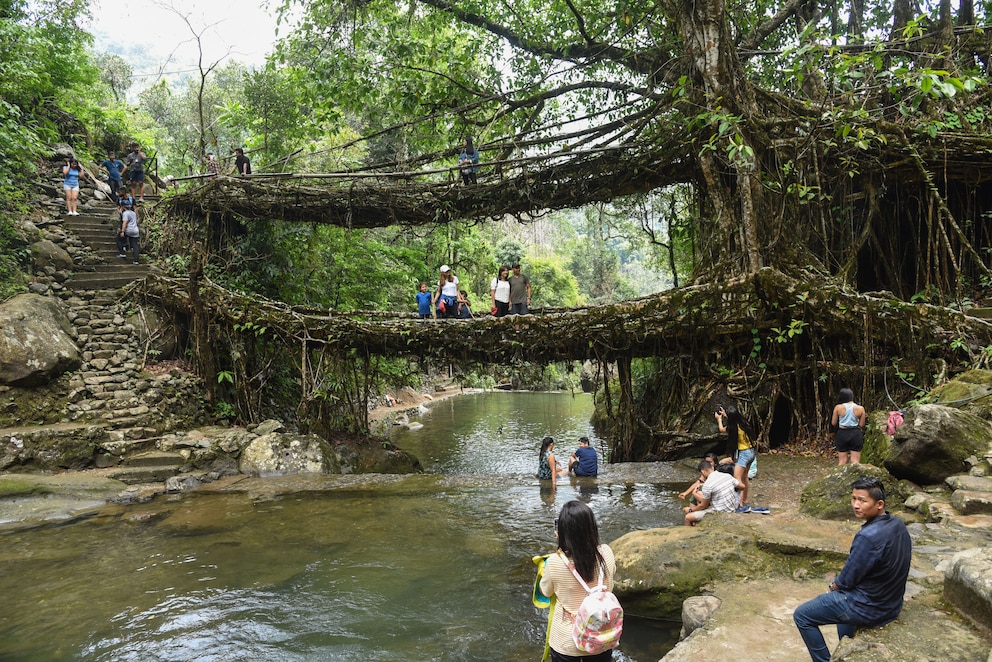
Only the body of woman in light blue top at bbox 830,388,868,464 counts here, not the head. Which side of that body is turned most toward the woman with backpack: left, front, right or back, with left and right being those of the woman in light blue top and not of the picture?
back

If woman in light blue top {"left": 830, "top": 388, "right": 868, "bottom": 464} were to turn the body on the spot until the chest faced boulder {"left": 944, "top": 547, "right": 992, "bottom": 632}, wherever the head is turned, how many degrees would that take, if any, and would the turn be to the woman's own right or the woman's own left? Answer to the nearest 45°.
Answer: approximately 180°

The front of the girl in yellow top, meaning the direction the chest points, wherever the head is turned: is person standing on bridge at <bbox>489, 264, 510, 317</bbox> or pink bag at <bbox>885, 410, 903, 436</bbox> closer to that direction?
the person standing on bridge

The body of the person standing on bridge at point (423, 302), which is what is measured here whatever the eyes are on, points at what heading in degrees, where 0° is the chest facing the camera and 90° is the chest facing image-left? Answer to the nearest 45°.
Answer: approximately 0°

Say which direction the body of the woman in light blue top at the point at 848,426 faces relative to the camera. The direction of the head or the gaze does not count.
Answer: away from the camera

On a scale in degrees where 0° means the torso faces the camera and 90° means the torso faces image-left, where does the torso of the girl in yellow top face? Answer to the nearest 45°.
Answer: approximately 90°

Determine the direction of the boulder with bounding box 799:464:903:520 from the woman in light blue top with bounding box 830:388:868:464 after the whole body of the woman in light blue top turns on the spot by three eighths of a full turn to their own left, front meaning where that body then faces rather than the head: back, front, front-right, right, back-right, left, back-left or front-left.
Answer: front-left

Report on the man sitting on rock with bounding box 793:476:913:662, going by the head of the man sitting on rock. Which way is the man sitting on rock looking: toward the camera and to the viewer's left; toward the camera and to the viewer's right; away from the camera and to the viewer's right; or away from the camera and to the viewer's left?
toward the camera and to the viewer's left

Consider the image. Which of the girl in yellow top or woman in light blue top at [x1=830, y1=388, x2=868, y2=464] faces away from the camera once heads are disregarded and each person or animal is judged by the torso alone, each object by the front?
the woman in light blue top
